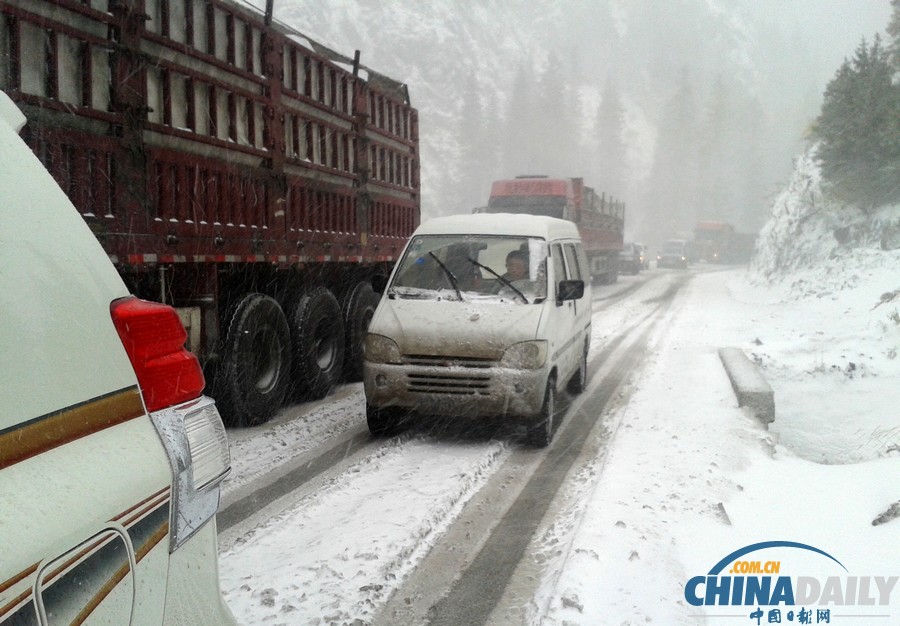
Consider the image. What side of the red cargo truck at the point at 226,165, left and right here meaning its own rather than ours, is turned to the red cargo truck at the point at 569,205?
back

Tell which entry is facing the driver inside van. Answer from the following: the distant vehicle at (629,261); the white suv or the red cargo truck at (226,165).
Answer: the distant vehicle

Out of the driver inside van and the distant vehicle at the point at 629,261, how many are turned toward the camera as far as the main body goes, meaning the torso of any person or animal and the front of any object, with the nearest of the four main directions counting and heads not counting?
2

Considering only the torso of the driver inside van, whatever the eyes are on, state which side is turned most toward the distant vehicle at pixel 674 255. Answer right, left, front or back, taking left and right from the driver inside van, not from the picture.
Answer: back

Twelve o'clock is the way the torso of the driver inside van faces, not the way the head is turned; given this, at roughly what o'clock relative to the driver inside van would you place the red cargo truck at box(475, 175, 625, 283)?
The red cargo truck is roughly at 6 o'clock from the driver inside van.

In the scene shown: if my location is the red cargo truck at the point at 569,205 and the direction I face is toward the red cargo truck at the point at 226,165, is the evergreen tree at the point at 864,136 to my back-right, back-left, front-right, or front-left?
back-left
